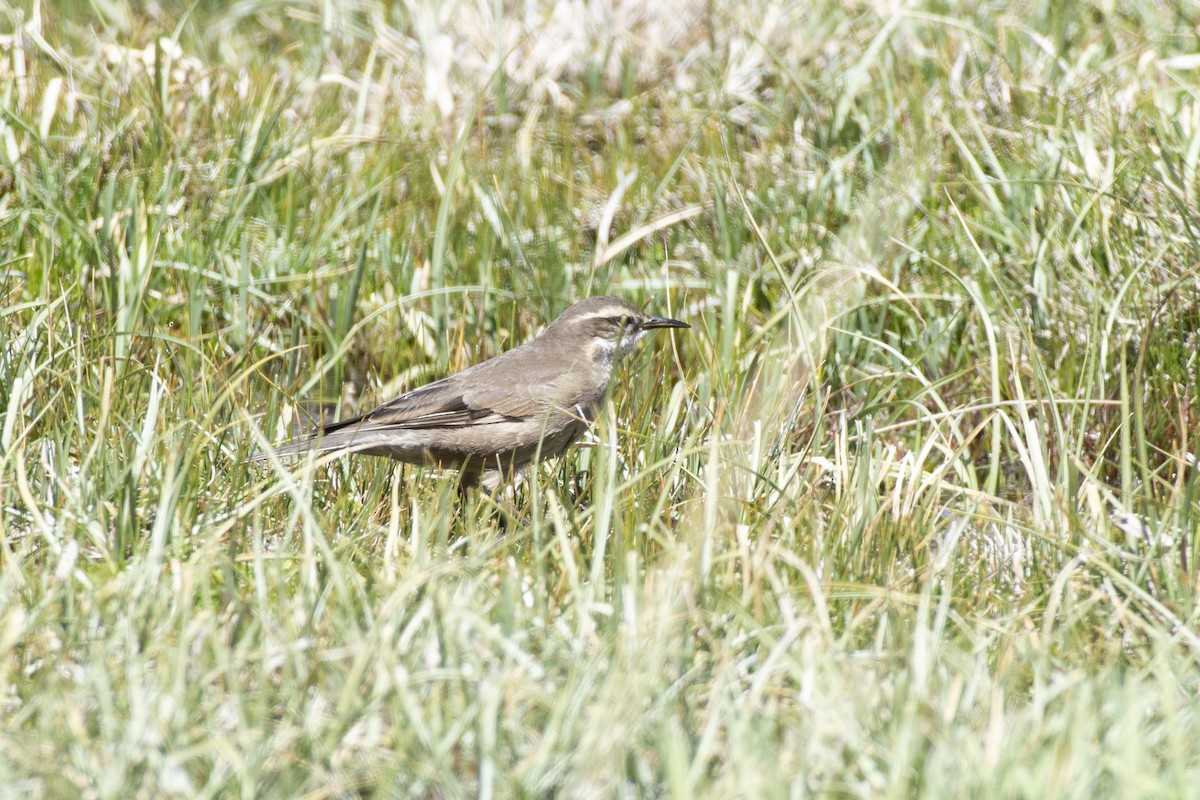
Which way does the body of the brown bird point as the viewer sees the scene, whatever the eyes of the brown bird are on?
to the viewer's right
